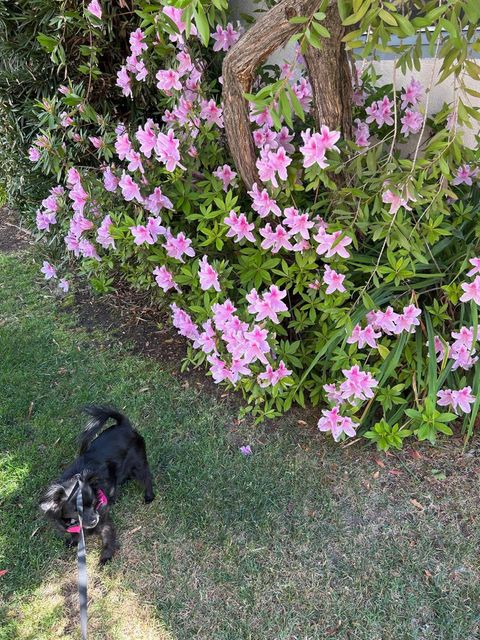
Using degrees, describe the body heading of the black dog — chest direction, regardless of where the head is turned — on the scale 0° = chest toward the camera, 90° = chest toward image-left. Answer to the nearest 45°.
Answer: approximately 45°

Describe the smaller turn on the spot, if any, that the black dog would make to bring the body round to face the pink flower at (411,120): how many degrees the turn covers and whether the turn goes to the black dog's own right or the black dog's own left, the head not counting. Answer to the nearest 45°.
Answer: approximately 135° to the black dog's own left

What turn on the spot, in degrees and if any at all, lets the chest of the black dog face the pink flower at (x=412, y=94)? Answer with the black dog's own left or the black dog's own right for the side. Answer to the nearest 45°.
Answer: approximately 135° to the black dog's own left

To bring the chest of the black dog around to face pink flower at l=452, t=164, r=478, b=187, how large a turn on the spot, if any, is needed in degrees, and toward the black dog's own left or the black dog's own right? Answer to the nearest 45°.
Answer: approximately 135° to the black dog's own left
